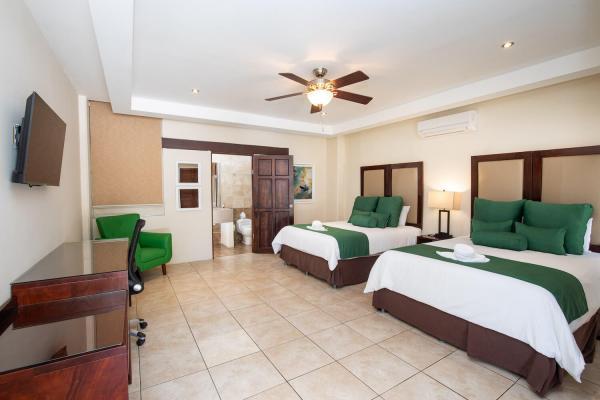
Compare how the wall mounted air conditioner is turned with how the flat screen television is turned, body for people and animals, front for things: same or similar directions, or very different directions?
very different directions

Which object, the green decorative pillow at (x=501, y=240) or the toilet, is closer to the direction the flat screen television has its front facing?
the green decorative pillow

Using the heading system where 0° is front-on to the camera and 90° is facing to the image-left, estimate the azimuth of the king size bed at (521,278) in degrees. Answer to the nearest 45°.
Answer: approximately 45°

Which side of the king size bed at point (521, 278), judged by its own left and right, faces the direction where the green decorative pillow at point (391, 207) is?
right

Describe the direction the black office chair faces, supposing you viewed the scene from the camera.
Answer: facing to the left of the viewer

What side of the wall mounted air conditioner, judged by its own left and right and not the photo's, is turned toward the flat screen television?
front

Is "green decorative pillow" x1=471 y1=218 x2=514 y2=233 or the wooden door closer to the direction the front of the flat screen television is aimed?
the green decorative pillow

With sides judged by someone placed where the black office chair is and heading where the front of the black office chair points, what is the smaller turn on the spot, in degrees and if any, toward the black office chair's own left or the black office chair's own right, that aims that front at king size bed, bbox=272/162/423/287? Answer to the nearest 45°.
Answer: approximately 180°

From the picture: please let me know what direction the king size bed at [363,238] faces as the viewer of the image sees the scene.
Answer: facing the viewer and to the left of the viewer

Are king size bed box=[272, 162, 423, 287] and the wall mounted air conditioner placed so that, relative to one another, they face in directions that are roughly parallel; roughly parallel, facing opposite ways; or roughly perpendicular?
roughly parallel

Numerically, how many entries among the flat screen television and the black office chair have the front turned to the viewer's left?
1

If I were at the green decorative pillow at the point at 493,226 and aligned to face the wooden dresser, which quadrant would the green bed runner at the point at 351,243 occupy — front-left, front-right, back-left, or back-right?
front-right

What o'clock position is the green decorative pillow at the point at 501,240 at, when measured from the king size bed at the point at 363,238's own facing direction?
The green decorative pillow is roughly at 9 o'clock from the king size bed.

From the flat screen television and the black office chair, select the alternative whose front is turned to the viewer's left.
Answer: the black office chair

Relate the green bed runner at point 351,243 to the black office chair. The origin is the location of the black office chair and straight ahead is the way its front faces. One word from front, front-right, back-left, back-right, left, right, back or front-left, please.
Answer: back
